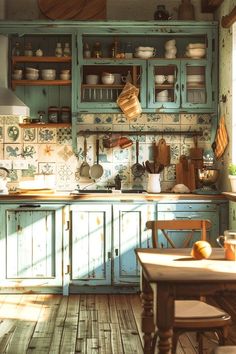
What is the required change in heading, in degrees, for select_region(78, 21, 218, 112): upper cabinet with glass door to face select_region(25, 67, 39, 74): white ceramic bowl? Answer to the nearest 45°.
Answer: approximately 90° to its right

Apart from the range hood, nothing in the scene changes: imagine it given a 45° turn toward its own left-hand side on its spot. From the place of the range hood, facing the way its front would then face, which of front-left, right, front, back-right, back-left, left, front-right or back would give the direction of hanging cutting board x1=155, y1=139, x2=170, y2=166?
front-left

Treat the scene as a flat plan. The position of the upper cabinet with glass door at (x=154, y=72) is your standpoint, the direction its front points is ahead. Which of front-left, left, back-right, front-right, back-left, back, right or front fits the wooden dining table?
front

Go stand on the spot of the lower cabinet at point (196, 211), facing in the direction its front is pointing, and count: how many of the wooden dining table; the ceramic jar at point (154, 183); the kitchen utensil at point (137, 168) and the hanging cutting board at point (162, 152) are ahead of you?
1

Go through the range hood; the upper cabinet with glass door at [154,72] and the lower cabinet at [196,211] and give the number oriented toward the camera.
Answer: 3

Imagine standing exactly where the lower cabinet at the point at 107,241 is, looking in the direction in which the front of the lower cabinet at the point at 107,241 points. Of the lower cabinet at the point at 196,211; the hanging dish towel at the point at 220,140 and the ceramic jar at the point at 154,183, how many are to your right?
0

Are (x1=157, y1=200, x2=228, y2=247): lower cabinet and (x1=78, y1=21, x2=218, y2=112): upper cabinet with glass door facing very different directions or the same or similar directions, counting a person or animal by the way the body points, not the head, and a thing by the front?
same or similar directions

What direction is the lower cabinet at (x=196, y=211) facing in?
toward the camera

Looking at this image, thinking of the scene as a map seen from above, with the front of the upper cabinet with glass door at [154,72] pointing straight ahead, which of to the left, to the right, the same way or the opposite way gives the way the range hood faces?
the same way

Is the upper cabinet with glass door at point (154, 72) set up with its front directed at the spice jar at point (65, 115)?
no

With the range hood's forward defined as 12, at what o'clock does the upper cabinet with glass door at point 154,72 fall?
The upper cabinet with glass door is roughly at 9 o'clock from the range hood.

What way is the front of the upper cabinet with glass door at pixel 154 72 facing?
toward the camera

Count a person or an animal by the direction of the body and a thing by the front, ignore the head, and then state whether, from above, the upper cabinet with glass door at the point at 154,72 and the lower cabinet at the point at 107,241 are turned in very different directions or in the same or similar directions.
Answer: same or similar directions

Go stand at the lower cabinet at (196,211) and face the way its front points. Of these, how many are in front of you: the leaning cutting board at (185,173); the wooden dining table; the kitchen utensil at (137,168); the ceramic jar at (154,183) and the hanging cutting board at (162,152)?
1

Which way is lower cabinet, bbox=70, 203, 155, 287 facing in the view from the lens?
facing the viewer

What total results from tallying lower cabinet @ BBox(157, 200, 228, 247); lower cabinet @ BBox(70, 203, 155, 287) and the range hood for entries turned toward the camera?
3
